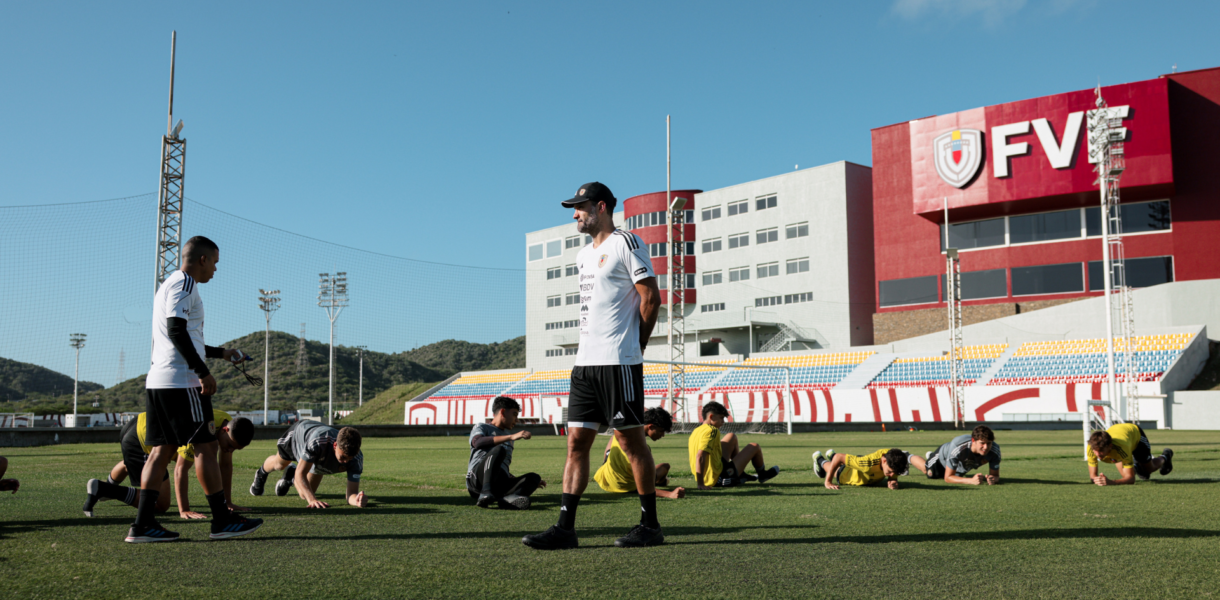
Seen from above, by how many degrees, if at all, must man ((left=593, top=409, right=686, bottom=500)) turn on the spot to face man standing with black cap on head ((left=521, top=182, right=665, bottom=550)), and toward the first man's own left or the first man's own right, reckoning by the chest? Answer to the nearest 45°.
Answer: approximately 90° to the first man's own right

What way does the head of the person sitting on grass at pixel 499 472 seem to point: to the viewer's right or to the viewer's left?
to the viewer's right

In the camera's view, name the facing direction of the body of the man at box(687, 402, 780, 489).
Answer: to the viewer's right

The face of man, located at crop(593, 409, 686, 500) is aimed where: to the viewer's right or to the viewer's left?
to the viewer's right

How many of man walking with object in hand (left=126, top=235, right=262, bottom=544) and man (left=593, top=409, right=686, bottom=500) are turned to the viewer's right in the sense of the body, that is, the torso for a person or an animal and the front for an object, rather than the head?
2

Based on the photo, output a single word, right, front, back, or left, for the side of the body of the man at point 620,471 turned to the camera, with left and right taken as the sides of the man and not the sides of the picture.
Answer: right
